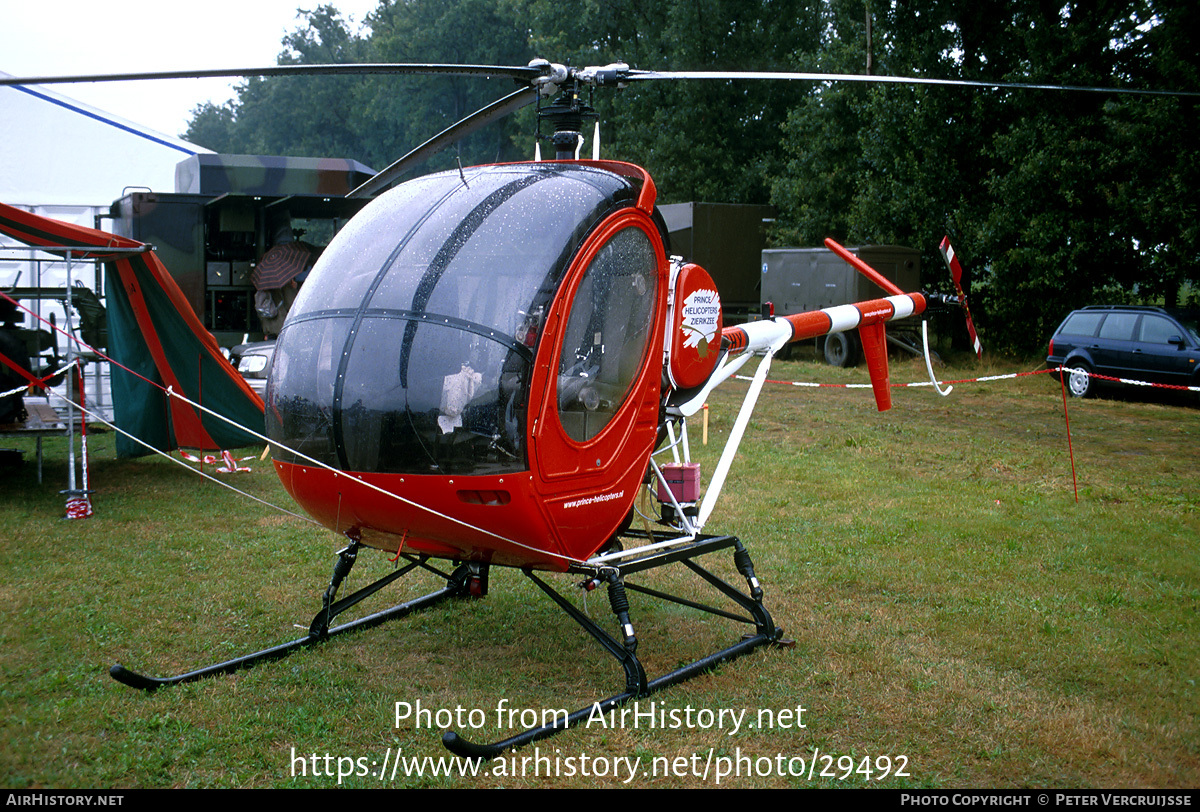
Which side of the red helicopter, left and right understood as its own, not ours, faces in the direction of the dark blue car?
back

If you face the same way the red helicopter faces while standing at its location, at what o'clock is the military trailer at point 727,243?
The military trailer is roughly at 5 o'clock from the red helicopter.

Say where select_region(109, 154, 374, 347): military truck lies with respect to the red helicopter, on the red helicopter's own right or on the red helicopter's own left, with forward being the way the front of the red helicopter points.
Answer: on the red helicopter's own right

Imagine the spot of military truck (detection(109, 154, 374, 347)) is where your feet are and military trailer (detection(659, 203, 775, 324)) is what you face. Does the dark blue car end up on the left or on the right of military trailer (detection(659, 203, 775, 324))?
right

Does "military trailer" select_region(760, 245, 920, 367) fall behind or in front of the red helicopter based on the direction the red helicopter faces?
behind

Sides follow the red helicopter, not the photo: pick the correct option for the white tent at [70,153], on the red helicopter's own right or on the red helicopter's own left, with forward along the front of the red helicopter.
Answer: on the red helicopter's own right

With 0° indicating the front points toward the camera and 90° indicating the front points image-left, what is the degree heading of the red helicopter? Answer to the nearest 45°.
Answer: approximately 45°
